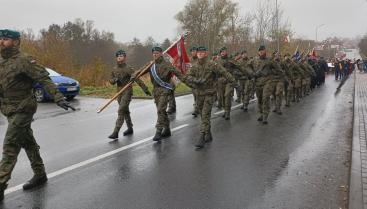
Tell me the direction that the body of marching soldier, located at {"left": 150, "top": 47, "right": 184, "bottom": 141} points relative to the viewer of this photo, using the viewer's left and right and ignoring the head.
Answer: facing the viewer and to the left of the viewer

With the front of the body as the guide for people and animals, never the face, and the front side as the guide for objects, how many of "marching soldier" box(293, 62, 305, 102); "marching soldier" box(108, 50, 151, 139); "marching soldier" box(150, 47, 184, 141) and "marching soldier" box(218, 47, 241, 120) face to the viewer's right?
0

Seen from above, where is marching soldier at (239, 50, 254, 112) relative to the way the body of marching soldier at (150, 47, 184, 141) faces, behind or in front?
behind

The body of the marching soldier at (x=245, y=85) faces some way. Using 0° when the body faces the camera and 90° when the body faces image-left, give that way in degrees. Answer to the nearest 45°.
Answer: approximately 45°

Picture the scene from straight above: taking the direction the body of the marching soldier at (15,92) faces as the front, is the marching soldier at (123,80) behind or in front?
behind

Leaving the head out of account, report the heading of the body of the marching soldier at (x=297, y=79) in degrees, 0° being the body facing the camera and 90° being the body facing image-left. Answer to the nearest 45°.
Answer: approximately 45°

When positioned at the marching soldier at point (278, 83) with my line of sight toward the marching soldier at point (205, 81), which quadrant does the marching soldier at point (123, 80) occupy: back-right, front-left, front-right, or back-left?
front-right

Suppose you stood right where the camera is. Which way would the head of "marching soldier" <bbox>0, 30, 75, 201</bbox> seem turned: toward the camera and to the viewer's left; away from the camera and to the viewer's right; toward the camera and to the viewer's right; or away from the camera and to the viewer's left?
toward the camera and to the viewer's left

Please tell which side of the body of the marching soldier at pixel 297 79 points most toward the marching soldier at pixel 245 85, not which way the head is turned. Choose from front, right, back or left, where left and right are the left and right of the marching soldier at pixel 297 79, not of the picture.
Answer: front

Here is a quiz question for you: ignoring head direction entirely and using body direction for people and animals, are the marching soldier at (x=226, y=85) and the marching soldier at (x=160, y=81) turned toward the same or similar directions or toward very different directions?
same or similar directions

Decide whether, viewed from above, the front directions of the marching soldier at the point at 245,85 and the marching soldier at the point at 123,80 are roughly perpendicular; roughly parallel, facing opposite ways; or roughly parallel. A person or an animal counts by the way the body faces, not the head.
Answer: roughly parallel

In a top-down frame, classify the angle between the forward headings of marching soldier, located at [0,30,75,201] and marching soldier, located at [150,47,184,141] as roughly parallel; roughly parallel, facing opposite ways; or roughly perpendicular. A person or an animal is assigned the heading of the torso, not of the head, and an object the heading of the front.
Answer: roughly parallel

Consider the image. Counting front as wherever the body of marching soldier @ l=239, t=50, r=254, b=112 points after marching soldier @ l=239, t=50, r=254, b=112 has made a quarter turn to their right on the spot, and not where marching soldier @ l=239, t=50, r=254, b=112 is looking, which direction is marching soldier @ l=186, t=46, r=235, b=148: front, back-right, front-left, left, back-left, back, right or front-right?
back-left

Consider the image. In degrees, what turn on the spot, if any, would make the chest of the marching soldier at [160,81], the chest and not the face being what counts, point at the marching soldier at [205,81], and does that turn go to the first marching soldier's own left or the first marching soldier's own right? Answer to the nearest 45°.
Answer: approximately 135° to the first marching soldier's own left

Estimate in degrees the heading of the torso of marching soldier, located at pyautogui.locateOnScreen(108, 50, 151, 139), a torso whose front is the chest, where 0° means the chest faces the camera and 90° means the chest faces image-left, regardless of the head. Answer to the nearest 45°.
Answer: approximately 45°

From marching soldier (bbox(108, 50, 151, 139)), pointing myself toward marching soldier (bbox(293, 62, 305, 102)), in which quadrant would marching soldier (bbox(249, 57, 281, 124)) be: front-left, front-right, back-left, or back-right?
front-right
